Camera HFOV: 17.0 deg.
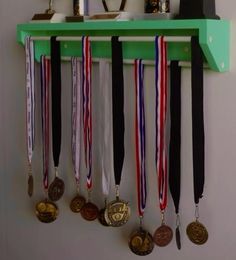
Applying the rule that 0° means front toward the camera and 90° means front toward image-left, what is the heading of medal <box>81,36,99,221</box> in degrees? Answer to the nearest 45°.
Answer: approximately 0°

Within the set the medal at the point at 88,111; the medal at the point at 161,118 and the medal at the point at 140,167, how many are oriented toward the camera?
3

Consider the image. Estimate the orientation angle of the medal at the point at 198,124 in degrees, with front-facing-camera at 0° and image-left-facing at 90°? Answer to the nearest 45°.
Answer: approximately 0°
